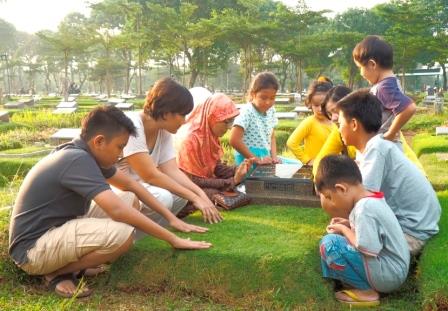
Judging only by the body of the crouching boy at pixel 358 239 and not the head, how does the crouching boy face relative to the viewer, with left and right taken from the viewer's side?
facing to the left of the viewer

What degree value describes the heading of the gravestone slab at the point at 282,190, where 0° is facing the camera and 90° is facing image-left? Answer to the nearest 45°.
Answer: approximately 0°

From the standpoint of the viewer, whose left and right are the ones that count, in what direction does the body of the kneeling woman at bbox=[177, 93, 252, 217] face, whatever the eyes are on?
facing to the right of the viewer

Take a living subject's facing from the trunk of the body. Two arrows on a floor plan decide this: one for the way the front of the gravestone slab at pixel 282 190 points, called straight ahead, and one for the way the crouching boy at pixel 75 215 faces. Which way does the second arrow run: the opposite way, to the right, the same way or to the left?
to the left

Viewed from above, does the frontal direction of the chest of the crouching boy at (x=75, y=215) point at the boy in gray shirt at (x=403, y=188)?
yes

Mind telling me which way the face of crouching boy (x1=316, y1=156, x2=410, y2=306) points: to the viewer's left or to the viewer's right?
to the viewer's left

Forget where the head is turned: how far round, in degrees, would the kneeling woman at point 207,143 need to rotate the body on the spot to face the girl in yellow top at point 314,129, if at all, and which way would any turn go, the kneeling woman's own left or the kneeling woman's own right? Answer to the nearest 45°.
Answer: approximately 45° to the kneeling woman's own left

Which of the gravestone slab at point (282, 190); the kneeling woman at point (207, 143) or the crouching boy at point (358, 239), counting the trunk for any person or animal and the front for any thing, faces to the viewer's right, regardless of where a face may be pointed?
the kneeling woman

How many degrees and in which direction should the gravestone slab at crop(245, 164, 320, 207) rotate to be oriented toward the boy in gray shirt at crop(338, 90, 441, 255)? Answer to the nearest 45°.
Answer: approximately 45° to its left

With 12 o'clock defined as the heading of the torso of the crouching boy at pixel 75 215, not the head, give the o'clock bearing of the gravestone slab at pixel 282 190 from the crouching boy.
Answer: The gravestone slab is roughly at 11 o'clock from the crouching boy.

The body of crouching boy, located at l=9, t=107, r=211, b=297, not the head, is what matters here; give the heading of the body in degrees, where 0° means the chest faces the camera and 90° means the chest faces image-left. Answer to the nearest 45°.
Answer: approximately 270°
